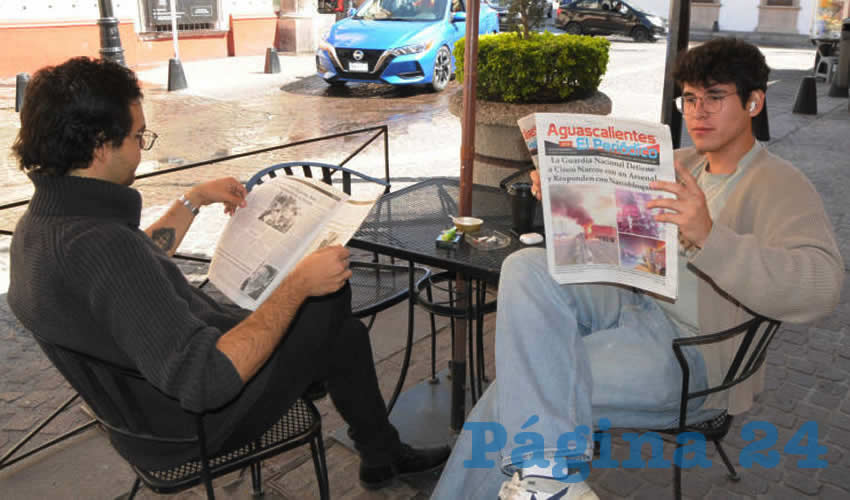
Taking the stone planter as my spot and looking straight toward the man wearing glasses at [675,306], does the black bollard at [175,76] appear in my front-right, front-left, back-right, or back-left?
back-right

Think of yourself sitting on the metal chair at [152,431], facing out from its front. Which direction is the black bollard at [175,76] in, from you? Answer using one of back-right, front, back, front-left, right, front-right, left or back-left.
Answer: front-left

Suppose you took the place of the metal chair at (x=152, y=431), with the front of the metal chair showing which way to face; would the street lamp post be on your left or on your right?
on your left

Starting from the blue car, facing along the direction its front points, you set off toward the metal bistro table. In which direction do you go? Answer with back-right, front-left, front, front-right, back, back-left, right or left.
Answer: front-left

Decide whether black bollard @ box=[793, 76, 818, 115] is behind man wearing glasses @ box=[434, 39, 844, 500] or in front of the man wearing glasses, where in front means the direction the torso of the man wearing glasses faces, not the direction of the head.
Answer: behind

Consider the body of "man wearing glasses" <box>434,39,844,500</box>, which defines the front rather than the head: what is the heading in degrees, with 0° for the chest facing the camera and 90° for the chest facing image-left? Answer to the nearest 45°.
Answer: approximately 45°

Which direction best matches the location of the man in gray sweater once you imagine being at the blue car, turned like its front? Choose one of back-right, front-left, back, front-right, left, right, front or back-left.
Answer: front-left

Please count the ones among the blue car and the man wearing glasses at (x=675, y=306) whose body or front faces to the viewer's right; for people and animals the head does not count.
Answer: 0

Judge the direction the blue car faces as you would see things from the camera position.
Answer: facing the viewer and to the left of the viewer

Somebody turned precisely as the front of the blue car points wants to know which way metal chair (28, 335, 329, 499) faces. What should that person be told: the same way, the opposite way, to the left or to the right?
the opposite way

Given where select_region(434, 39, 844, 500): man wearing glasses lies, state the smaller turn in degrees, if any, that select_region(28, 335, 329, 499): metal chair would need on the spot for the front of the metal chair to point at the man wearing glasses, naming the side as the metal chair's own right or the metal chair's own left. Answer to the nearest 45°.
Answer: approximately 45° to the metal chair's own right

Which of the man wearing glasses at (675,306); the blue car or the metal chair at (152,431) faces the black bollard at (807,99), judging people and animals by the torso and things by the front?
the metal chair

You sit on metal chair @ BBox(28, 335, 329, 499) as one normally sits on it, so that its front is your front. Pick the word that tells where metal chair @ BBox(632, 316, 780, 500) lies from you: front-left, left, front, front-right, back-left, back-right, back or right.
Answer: front-right

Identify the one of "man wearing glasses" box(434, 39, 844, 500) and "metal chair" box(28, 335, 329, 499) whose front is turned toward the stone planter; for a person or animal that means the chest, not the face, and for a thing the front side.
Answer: the metal chair
